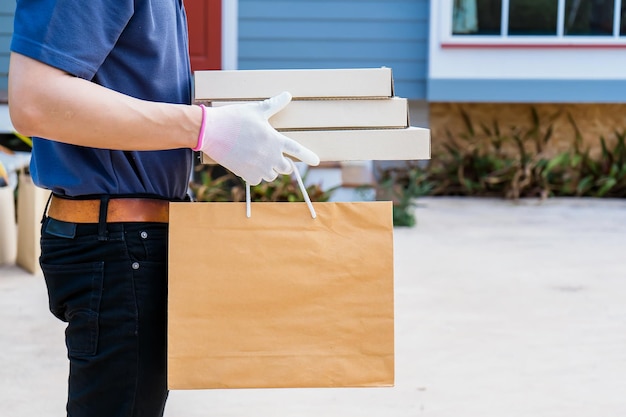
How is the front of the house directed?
toward the camera

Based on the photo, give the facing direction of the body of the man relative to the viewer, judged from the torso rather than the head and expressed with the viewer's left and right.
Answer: facing to the right of the viewer

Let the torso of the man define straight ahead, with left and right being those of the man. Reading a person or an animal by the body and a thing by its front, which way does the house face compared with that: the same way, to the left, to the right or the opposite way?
to the right

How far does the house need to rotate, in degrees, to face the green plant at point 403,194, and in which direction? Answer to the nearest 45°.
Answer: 0° — it already faces it

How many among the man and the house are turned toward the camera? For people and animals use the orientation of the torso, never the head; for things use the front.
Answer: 1

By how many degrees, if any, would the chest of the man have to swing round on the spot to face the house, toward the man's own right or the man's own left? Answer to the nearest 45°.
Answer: approximately 90° to the man's own left
